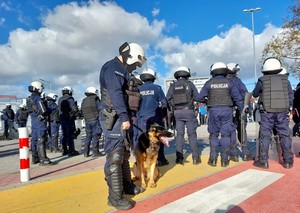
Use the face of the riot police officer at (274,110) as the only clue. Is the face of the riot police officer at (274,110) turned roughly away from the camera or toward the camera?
away from the camera

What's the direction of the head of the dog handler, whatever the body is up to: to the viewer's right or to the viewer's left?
to the viewer's right

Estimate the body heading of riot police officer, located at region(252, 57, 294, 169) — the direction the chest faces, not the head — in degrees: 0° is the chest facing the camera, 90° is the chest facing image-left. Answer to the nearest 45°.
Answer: approximately 180°

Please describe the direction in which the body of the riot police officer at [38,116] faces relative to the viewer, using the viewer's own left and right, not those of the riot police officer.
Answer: facing to the right of the viewer

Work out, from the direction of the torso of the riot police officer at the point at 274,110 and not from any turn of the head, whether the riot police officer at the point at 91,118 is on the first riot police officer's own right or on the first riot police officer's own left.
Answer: on the first riot police officer's own left

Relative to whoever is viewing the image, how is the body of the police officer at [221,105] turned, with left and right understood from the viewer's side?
facing away from the viewer

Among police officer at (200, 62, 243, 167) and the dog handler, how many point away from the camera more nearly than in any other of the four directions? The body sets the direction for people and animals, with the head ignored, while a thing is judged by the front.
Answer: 1
